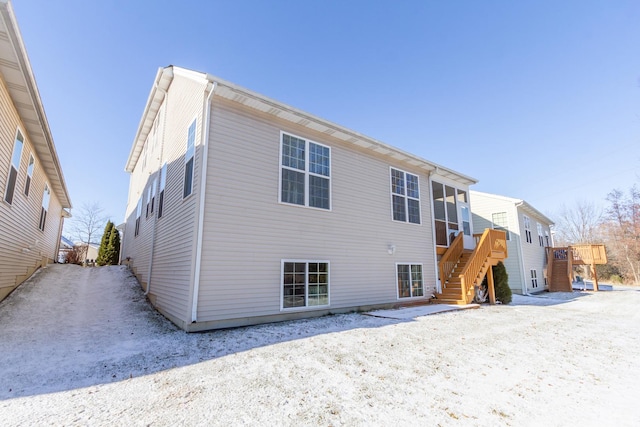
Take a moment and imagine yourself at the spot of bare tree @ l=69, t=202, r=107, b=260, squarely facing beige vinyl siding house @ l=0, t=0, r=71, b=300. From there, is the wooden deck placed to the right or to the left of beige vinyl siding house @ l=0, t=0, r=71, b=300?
left

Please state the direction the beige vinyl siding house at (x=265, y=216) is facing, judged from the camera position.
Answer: facing away from the viewer and to the left of the viewer

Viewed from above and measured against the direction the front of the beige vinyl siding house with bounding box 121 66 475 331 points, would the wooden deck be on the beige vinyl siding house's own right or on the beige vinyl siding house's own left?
on the beige vinyl siding house's own right

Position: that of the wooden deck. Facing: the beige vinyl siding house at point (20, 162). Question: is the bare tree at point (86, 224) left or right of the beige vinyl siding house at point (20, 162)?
right

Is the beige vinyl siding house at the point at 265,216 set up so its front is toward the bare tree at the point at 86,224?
yes

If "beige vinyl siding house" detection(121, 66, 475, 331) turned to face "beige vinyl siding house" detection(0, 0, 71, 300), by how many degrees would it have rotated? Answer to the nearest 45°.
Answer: approximately 45° to its left
